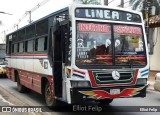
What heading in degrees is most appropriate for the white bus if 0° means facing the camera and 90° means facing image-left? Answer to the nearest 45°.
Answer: approximately 315°

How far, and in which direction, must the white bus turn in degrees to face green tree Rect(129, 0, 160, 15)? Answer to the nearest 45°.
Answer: approximately 135° to its left
